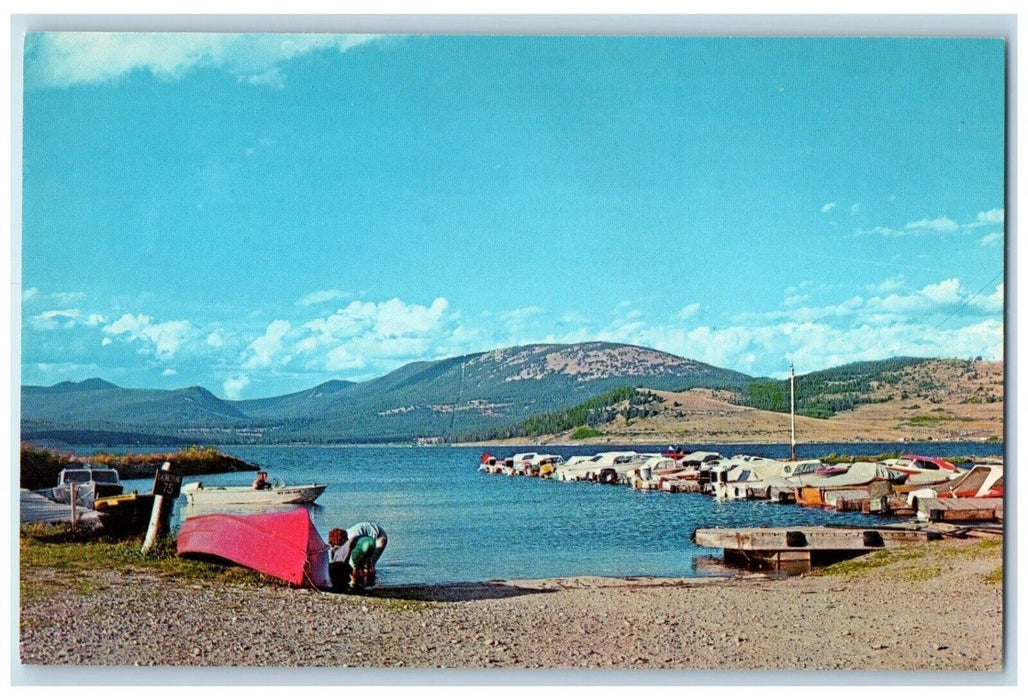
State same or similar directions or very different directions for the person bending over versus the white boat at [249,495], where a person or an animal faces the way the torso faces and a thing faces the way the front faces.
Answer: very different directions

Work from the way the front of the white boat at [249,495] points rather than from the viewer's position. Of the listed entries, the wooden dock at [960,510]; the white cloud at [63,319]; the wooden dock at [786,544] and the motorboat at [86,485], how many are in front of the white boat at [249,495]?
2

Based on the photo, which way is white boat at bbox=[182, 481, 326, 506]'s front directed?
to the viewer's right

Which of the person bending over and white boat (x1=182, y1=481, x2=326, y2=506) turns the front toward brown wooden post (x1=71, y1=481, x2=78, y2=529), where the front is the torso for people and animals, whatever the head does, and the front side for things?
the person bending over

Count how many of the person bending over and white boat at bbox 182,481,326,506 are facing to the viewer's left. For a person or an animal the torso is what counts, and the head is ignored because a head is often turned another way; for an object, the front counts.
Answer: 1

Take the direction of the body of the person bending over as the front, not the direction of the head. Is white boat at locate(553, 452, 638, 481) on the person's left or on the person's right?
on the person's right

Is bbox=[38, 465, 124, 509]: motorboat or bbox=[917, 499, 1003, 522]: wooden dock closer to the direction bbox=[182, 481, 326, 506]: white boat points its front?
the wooden dock

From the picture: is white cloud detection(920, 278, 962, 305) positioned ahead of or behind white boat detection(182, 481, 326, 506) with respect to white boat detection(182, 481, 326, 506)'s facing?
ahead

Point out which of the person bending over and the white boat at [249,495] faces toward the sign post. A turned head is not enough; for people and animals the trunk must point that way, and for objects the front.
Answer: the person bending over

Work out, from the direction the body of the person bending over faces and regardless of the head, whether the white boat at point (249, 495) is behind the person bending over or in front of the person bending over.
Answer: in front
